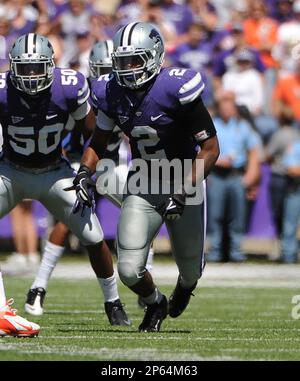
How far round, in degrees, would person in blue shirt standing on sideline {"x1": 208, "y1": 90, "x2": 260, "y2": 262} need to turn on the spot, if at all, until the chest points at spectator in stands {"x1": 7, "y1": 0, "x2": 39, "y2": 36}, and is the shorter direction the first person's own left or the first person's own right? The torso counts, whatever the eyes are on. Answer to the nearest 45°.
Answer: approximately 135° to the first person's own right

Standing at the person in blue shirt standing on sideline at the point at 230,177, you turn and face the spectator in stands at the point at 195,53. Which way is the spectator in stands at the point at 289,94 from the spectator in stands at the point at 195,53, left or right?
right

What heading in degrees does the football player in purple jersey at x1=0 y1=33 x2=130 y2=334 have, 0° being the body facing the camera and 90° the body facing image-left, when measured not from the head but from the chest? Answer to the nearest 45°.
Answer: approximately 0°

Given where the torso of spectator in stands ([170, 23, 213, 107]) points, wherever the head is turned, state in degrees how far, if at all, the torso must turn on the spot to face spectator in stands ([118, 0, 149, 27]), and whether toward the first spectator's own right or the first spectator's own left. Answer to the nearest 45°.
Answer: approximately 135° to the first spectator's own right

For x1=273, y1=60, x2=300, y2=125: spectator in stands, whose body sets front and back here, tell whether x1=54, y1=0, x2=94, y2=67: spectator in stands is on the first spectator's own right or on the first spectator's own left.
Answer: on the first spectator's own right
